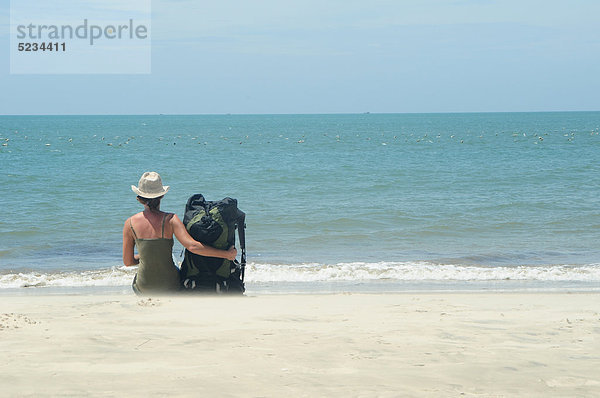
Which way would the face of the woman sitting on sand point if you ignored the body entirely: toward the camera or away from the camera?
away from the camera

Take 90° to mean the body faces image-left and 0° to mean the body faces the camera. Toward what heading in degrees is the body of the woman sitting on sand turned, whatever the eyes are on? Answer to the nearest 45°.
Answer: approximately 180°
